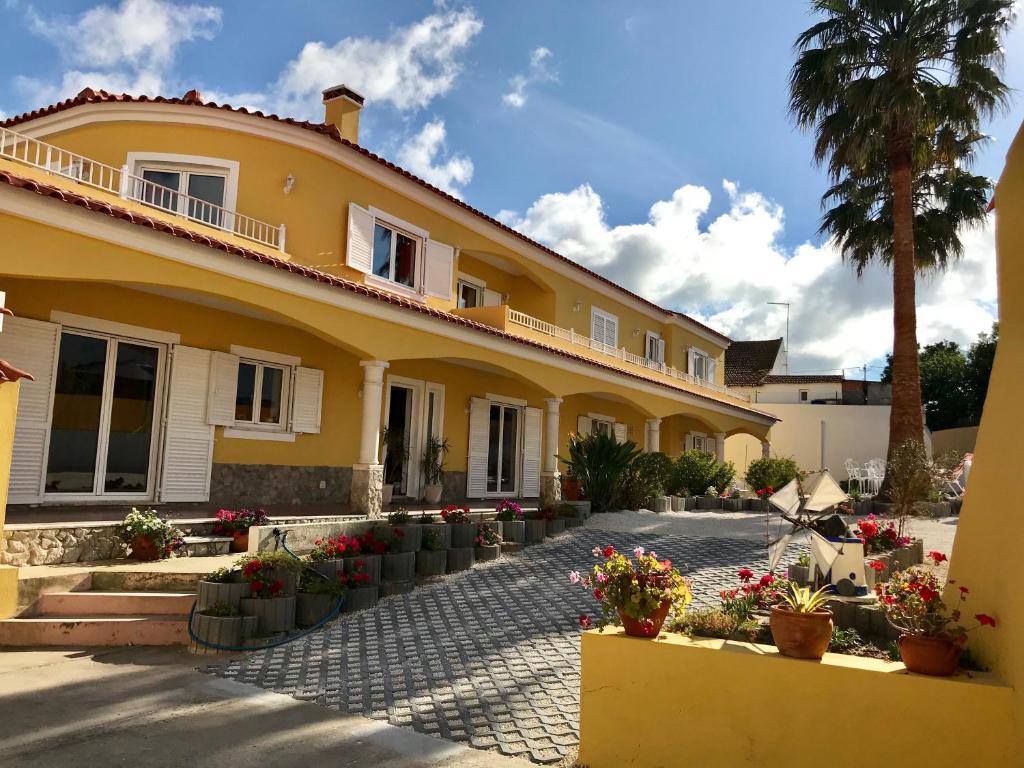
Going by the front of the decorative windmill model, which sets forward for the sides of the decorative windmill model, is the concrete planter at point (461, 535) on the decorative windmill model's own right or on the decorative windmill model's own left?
on the decorative windmill model's own right

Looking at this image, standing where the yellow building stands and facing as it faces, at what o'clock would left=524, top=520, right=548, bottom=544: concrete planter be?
The concrete planter is roughly at 11 o'clock from the yellow building.

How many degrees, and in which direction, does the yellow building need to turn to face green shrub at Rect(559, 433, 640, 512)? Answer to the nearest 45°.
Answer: approximately 45° to its left

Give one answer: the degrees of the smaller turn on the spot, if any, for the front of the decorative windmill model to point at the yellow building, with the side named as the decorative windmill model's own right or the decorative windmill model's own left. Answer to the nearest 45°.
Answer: approximately 45° to the decorative windmill model's own right

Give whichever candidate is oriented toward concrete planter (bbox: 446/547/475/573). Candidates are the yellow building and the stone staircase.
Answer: the yellow building

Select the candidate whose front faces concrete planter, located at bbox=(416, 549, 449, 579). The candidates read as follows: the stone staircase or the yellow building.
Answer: the yellow building

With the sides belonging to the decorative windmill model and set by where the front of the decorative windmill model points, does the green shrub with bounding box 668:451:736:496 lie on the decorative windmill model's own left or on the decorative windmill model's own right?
on the decorative windmill model's own right

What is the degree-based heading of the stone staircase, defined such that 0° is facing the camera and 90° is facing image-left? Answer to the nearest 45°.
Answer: approximately 0°

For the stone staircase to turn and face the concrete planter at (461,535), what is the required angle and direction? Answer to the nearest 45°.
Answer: approximately 90° to its left

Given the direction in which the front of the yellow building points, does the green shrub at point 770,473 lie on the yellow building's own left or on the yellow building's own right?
on the yellow building's own left

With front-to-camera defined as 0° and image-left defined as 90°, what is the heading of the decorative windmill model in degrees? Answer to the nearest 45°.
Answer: approximately 45°

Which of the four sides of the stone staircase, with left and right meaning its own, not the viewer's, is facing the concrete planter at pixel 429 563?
left
